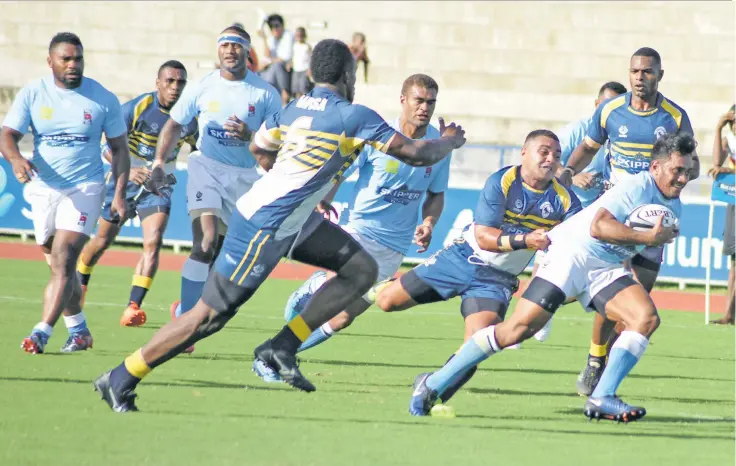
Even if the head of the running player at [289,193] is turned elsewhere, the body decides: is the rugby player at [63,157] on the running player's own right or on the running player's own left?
on the running player's own left

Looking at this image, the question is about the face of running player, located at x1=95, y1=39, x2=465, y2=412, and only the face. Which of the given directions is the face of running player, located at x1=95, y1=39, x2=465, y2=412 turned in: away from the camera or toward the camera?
away from the camera

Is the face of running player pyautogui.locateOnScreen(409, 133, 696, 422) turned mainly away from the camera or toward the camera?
toward the camera

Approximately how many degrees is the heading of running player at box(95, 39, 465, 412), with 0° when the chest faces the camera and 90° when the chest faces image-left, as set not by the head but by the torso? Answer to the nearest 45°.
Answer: approximately 225°

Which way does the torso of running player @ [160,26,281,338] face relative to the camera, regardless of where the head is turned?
toward the camera

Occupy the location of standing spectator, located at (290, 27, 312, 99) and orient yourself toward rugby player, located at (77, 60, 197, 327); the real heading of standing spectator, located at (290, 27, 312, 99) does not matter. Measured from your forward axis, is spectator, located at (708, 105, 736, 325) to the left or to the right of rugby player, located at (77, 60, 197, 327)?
left

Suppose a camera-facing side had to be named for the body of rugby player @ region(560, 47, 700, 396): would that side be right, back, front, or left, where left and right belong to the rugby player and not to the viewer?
front

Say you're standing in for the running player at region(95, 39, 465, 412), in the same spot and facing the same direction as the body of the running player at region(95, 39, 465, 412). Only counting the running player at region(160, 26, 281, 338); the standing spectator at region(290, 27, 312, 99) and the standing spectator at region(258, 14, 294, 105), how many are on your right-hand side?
0

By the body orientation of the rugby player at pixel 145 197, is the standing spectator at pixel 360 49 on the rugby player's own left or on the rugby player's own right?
on the rugby player's own left

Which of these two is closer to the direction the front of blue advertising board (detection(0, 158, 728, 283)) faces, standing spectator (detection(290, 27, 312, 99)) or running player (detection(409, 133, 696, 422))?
the running player

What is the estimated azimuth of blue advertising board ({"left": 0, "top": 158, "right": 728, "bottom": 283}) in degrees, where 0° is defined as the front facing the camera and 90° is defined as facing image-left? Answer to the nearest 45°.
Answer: approximately 0°

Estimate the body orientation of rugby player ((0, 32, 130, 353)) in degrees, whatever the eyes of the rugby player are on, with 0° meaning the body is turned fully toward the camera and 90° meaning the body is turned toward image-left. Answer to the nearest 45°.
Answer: approximately 0°

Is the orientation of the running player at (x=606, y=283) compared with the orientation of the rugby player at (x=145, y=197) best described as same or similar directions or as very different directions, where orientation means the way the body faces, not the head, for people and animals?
same or similar directions

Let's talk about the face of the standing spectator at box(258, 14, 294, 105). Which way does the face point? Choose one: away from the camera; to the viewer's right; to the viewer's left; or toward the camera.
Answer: toward the camera

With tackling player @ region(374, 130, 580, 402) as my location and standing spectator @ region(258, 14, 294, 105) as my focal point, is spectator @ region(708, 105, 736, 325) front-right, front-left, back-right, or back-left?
front-right
